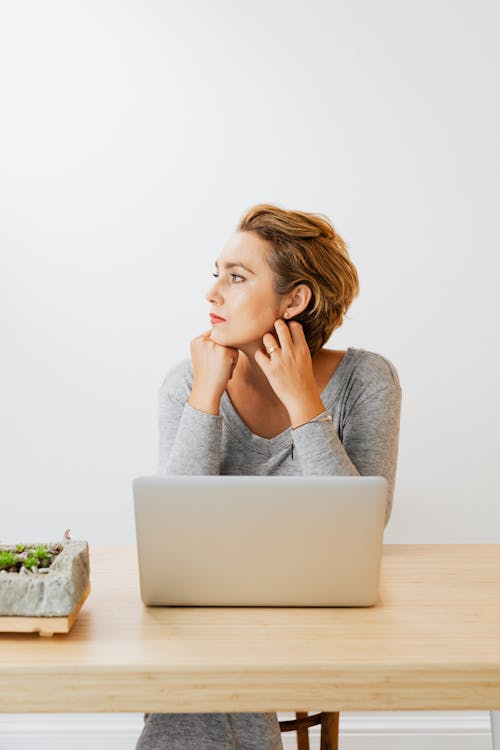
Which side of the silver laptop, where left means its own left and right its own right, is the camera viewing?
back

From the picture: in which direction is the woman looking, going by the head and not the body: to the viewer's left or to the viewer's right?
to the viewer's left

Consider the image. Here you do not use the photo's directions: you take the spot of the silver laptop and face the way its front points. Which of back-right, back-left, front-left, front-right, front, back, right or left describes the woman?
front

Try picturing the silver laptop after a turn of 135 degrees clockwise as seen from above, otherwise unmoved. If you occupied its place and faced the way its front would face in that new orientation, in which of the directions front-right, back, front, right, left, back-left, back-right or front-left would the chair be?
back-left
